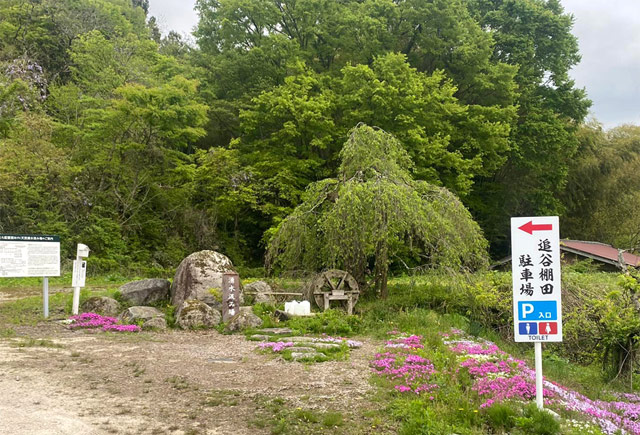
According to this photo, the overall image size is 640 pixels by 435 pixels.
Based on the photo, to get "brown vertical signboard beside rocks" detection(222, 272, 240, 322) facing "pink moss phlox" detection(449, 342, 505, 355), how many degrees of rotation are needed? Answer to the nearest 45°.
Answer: approximately 45° to its left

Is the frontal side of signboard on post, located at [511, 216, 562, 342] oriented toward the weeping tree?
no

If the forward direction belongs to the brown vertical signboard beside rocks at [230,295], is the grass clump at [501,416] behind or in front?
in front

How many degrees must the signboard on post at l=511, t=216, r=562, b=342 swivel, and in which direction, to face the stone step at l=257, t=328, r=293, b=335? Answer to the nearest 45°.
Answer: approximately 135° to its right

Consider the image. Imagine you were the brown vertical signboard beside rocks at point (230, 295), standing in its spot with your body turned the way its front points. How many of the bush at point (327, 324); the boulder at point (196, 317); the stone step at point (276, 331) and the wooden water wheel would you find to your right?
1

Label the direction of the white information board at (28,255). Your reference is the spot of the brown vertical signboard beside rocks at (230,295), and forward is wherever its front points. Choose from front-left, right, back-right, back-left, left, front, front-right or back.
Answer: right

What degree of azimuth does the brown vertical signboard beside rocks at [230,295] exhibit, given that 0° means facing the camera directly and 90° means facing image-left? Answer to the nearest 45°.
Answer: approximately 0°

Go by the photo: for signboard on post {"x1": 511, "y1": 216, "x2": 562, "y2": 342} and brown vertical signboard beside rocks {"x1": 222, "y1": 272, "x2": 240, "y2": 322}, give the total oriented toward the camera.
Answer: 2

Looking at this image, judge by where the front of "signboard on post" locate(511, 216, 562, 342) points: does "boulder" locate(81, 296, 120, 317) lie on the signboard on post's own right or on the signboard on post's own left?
on the signboard on post's own right

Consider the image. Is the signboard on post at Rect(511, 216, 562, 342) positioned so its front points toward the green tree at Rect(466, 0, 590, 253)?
no

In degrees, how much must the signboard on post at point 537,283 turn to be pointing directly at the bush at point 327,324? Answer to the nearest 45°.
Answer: approximately 135° to its right

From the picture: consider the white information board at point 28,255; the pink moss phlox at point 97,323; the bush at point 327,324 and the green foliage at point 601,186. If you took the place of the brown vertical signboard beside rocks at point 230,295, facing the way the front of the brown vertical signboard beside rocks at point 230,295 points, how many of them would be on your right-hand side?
2

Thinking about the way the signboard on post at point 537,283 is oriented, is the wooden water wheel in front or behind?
behind

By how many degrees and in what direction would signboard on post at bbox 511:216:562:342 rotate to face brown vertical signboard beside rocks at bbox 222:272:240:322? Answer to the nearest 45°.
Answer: approximately 135° to its right

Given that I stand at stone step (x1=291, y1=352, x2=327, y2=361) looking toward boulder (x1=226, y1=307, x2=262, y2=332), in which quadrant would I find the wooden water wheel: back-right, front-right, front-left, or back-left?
front-right

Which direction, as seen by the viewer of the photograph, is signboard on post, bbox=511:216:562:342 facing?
facing the viewer
